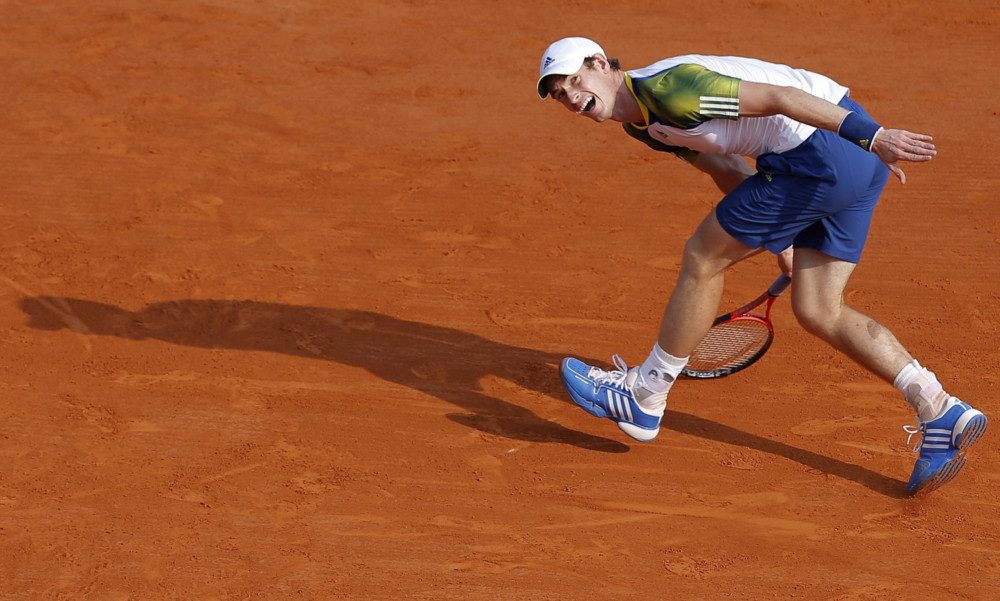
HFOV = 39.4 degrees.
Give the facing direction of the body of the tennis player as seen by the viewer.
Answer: to the viewer's left
